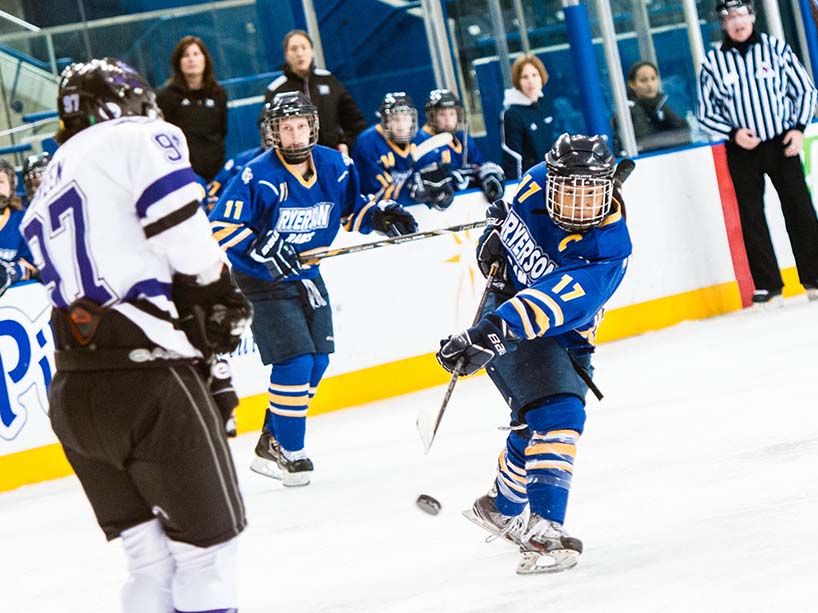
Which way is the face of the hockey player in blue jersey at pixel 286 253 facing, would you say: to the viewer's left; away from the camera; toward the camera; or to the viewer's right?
toward the camera

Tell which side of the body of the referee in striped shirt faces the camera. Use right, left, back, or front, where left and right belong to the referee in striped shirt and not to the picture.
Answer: front

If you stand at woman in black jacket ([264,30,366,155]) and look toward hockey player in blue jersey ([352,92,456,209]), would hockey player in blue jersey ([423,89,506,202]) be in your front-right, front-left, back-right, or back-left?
front-left

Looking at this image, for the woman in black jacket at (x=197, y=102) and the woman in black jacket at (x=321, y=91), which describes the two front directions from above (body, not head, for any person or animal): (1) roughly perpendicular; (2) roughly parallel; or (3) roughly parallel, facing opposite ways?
roughly parallel

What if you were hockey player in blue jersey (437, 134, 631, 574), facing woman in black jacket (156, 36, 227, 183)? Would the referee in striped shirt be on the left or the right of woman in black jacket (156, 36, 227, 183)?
right

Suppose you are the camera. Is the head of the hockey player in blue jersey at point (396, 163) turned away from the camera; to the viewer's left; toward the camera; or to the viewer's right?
toward the camera

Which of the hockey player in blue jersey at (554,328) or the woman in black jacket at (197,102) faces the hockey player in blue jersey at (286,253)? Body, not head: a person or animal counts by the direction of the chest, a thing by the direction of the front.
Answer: the woman in black jacket

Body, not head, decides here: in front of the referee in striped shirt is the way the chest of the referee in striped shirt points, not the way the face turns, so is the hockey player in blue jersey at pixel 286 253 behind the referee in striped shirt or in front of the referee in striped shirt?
in front

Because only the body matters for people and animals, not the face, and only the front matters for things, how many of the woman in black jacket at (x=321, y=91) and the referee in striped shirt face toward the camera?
2

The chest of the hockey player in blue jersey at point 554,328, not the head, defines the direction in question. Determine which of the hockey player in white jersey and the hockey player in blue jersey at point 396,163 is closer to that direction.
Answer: the hockey player in white jersey

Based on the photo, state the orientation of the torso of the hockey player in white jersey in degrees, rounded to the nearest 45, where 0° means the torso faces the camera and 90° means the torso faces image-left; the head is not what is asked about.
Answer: approximately 225°

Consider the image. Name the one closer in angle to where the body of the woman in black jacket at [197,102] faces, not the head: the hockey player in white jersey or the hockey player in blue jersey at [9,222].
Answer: the hockey player in white jersey

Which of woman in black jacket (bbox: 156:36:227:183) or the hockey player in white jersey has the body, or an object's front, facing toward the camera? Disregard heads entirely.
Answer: the woman in black jacket

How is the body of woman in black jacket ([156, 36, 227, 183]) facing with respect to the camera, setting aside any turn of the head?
toward the camera

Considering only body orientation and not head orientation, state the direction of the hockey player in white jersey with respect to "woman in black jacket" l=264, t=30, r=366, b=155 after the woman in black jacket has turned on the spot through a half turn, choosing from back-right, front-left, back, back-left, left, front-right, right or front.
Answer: back
